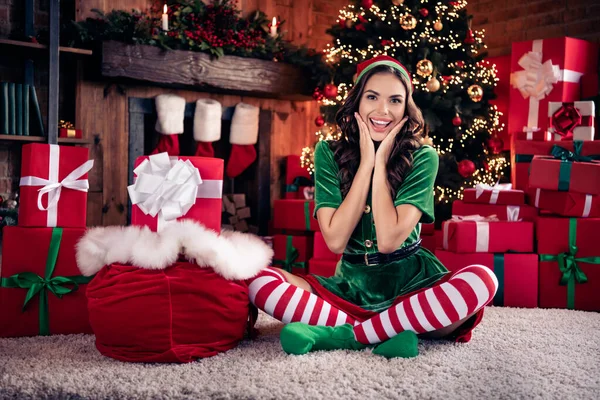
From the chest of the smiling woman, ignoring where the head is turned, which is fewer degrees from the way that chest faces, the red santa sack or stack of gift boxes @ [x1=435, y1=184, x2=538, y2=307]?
the red santa sack

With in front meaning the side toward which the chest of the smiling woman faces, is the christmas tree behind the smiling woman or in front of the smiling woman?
behind

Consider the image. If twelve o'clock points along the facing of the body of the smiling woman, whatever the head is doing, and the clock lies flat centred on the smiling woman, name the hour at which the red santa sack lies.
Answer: The red santa sack is roughly at 2 o'clock from the smiling woman.

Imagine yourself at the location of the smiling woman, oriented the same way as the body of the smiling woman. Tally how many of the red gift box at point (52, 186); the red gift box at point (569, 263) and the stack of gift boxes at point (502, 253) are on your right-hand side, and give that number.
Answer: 1
